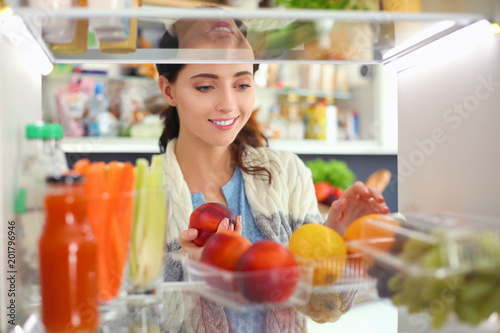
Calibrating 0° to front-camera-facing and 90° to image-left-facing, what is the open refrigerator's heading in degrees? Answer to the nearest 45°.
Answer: approximately 180°

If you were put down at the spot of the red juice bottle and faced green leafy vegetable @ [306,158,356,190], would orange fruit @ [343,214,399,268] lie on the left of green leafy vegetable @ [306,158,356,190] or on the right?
right

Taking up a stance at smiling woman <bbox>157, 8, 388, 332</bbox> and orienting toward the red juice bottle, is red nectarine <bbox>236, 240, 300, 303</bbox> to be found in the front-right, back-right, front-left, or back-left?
front-left
